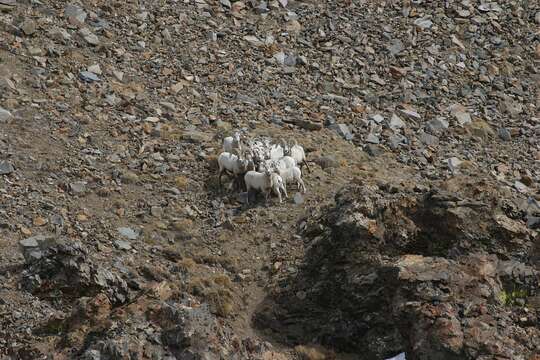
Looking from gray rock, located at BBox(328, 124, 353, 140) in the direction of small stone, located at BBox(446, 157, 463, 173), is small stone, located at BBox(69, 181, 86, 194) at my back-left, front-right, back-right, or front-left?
back-right

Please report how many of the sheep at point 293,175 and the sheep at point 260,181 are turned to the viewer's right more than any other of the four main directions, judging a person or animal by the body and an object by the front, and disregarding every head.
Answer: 1

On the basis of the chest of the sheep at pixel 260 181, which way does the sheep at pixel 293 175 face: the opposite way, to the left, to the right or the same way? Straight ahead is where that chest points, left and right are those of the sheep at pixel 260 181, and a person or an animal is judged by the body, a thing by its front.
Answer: the opposite way

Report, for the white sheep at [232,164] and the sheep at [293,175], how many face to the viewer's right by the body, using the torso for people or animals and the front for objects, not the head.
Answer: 1

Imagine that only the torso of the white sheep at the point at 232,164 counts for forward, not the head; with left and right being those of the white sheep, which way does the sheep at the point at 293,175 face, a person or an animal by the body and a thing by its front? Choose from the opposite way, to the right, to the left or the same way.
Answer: the opposite way
